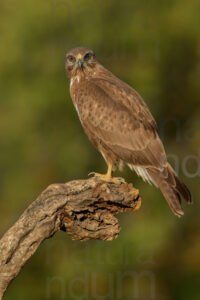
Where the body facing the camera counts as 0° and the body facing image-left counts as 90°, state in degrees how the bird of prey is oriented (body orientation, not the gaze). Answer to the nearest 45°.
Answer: approximately 90°
